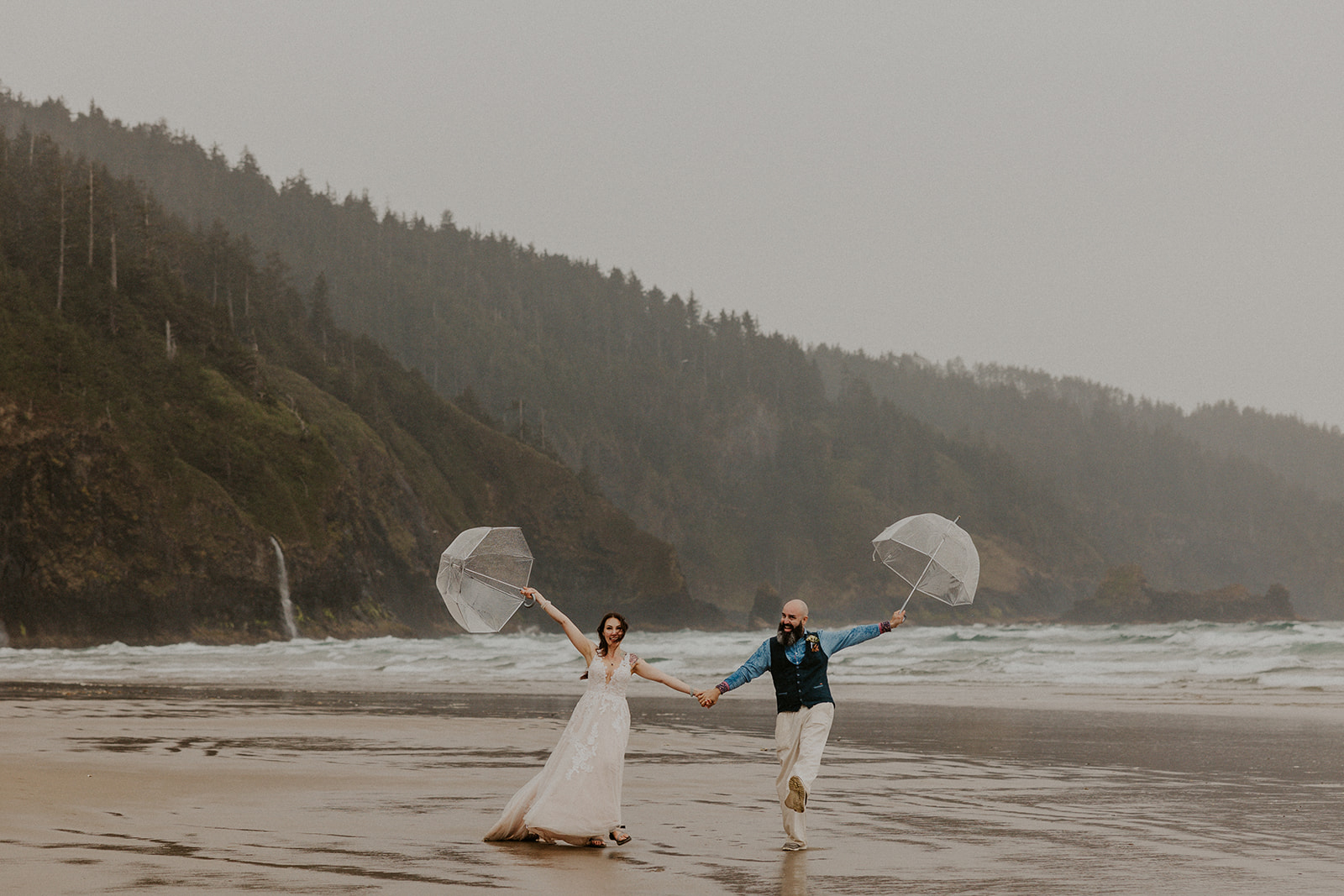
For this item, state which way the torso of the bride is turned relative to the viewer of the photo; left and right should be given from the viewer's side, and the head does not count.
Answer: facing the viewer

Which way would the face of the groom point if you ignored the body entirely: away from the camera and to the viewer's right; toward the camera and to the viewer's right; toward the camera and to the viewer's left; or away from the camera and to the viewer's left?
toward the camera and to the viewer's left

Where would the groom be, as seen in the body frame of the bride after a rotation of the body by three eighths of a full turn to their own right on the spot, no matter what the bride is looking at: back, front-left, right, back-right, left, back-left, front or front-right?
back-right
